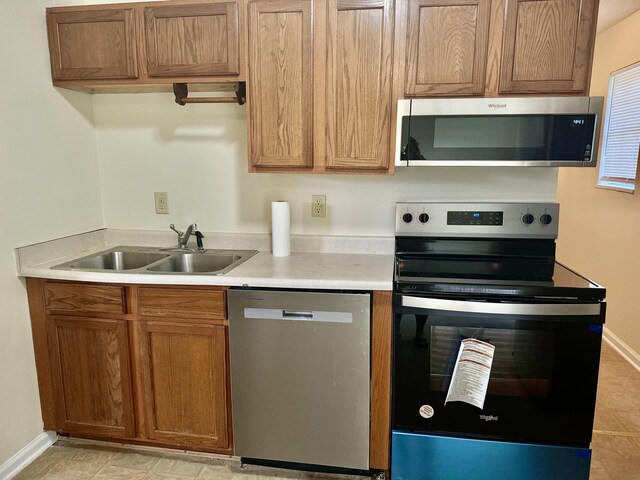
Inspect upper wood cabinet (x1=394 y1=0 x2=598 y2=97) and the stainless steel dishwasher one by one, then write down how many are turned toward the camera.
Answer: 2

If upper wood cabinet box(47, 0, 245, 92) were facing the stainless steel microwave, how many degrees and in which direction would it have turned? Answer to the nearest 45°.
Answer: approximately 45° to its left

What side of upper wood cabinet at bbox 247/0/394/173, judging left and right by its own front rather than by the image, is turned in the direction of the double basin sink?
right

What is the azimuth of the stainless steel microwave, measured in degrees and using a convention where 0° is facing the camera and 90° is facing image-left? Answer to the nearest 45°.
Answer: approximately 0°

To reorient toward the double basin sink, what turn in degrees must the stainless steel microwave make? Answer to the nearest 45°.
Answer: approximately 90° to its right
